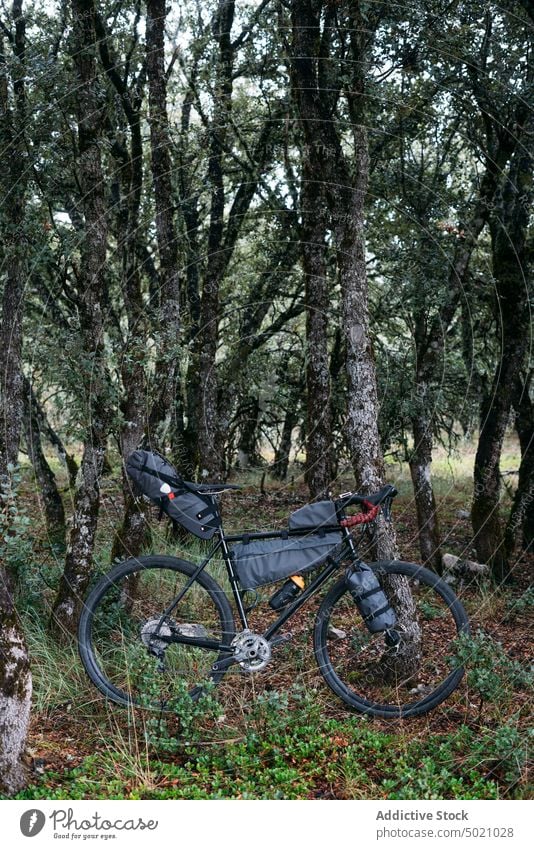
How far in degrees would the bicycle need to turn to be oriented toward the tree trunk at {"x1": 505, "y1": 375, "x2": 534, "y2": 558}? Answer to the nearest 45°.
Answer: approximately 45° to its left

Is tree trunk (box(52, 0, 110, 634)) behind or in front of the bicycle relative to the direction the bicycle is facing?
behind

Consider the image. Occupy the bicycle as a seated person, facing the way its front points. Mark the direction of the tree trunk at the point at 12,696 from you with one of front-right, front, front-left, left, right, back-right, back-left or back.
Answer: back-right

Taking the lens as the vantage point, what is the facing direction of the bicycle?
facing to the right of the viewer

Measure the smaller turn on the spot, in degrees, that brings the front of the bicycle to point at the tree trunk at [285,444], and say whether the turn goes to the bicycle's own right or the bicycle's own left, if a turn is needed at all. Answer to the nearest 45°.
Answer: approximately 90° to the bicycle's own left

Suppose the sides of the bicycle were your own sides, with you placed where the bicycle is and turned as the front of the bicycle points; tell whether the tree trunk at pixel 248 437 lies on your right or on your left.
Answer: on your left

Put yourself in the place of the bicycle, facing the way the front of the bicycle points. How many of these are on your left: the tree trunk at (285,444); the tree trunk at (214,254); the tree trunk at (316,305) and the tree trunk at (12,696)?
3

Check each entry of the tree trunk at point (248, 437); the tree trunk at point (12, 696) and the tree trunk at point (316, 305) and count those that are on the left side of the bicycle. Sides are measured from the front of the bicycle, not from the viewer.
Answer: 2

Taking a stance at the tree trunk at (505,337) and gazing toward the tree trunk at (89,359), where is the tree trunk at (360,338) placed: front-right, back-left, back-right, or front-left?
front-left

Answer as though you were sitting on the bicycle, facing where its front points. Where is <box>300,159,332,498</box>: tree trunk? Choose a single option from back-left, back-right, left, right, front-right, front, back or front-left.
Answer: left

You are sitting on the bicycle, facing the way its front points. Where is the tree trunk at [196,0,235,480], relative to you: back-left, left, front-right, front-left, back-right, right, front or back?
left
